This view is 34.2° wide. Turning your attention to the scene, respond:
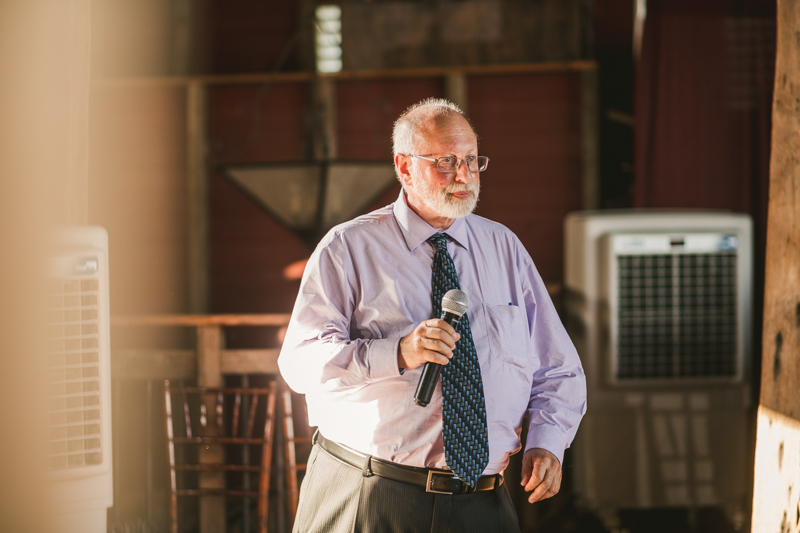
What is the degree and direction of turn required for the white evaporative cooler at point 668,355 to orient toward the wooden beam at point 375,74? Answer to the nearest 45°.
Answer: approximately 135° to its right

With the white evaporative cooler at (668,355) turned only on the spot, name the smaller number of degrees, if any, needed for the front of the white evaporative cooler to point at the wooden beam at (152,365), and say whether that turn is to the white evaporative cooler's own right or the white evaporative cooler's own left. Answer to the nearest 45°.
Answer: approximately 45° to the white evaporative cooler's own right

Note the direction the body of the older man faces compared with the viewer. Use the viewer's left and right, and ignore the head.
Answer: facing the viewer and to the right of the viewer

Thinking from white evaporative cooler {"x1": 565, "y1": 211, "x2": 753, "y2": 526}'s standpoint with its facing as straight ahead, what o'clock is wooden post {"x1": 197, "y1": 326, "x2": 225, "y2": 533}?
The wooden post is roughly at 2 o'clock from the white evaporative cooler.

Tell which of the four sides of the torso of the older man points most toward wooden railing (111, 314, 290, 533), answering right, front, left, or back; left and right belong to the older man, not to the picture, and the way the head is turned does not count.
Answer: back

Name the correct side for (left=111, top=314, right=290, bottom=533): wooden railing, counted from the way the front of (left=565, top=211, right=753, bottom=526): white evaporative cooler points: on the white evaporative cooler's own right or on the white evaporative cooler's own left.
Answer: on the white evaporative cooler's own right

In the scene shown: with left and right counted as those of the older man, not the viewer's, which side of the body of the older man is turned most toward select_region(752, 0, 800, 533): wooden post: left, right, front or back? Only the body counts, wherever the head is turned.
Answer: left

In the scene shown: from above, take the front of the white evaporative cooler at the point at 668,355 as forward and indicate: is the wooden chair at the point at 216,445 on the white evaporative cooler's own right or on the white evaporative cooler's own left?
on the white evaporative cooler's own right

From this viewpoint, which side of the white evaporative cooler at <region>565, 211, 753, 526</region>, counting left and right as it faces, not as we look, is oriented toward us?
front

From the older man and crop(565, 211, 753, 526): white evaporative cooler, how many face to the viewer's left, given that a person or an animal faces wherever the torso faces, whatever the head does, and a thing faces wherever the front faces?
0

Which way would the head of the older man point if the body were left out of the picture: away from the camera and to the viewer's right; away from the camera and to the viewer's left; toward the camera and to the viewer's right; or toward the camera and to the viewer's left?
toward the camera and to the viewer's right

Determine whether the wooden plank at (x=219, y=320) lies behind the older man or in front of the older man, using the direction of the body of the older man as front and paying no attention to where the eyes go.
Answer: behind

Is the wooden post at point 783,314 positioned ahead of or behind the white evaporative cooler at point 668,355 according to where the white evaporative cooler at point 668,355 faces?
ahead
